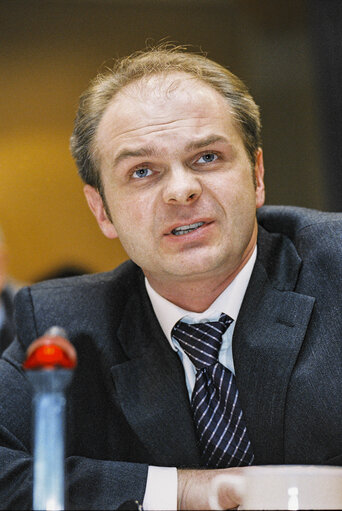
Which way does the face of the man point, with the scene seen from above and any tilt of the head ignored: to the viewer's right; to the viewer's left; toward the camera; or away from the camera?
toward the camera

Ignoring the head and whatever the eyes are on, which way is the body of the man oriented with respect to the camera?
toward the camera
